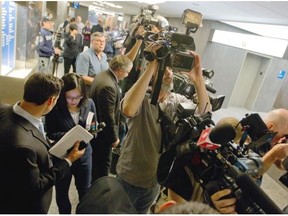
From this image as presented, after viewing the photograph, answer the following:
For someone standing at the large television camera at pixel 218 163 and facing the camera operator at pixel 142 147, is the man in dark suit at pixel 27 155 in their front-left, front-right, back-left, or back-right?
front-left

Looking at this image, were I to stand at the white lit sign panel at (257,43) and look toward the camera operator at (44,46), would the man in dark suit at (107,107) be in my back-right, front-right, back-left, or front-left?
front-left

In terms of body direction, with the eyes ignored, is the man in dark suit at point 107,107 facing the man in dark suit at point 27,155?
no

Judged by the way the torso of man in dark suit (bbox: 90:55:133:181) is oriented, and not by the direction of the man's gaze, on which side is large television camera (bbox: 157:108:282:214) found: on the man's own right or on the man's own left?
on the man's own right

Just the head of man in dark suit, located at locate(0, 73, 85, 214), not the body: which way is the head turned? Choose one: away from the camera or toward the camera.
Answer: away from the camera

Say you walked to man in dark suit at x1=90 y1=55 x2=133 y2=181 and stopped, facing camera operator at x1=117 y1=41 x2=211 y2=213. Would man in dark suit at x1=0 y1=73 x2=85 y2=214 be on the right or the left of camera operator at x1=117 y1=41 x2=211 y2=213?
right

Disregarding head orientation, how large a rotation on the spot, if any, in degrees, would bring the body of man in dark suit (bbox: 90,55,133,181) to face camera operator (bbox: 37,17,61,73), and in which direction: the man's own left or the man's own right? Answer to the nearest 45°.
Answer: approximately 135° to the man's own left

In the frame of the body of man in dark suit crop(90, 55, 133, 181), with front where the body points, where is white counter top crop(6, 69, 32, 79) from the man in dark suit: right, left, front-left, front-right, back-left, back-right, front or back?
back-left

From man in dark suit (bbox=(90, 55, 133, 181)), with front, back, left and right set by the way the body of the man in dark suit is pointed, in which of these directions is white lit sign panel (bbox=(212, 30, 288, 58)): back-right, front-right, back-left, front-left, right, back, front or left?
front-left

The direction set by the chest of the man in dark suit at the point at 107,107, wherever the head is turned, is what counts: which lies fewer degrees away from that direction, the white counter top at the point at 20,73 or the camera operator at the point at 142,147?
the camera operator

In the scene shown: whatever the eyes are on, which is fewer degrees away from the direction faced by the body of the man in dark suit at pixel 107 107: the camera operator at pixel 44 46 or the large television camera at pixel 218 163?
the large television camera

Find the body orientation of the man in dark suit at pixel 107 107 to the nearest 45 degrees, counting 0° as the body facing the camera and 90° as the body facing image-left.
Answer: approximately 270°

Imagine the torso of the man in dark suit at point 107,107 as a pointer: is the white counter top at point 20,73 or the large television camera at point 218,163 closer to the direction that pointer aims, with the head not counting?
the large television camera
